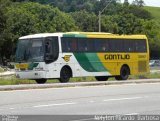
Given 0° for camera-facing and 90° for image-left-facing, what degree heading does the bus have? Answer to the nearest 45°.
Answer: approximately 45°
